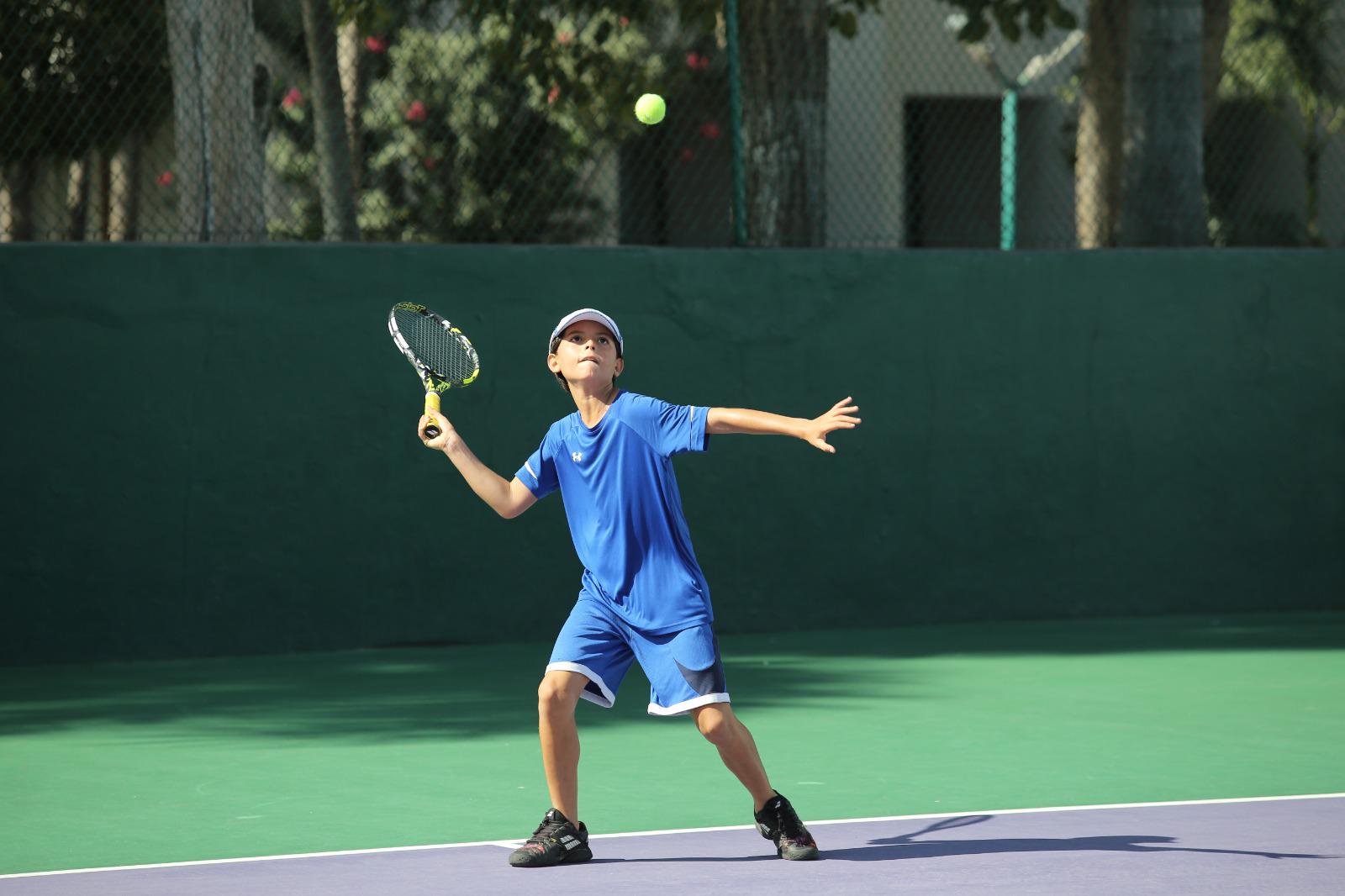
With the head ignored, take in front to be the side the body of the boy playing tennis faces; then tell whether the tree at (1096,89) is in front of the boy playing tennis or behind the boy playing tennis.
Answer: behind

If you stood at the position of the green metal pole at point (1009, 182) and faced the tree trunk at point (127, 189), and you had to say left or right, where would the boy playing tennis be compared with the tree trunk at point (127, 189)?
left

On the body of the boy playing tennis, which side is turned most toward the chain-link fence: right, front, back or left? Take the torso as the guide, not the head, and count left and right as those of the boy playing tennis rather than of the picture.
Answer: back

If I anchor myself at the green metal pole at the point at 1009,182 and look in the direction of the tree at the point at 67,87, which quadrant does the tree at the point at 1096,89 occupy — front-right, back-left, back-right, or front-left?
back-right

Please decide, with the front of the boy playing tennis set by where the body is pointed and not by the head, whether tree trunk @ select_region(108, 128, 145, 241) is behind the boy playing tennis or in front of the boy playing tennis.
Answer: behind

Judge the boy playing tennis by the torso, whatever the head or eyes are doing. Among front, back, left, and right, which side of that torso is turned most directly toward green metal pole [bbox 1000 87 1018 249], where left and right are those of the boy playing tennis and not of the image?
back

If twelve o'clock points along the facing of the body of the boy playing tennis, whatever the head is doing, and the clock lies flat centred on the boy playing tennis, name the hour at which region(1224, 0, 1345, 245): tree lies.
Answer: The tree is roughly at 7 o'clock from the boy playing tennis.

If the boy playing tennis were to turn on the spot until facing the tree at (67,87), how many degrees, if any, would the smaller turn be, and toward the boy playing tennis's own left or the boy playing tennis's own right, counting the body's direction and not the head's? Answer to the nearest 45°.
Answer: approximately 135° to the boy playing tennis's own right

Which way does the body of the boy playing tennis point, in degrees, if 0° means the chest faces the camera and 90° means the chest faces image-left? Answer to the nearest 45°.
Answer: approximately 0°
